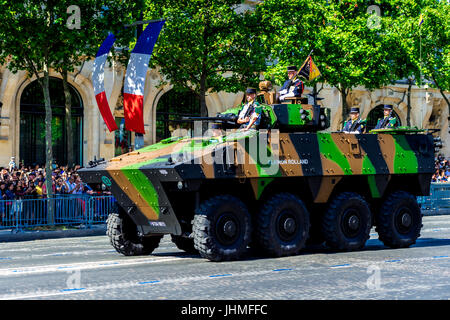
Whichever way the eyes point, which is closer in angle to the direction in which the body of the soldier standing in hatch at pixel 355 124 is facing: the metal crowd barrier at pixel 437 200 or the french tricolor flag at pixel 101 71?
the french tricolor flag

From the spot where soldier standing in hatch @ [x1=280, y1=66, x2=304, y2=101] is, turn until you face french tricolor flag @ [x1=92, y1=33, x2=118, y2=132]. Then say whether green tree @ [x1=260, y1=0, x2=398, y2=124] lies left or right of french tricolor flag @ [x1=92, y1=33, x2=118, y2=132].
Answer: right

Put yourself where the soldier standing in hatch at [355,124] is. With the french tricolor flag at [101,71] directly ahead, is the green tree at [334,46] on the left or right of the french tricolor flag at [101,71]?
right

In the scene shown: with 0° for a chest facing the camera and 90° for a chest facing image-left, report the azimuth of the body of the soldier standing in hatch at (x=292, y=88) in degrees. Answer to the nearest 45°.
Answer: approximately 45°

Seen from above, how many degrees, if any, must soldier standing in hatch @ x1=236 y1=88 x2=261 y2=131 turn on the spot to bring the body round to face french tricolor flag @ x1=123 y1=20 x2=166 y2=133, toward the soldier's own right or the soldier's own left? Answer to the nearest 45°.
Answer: approximately 90° to the soldier's own right

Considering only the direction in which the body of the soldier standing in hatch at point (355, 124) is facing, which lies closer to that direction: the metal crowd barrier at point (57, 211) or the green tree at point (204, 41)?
the metal crowd barrier

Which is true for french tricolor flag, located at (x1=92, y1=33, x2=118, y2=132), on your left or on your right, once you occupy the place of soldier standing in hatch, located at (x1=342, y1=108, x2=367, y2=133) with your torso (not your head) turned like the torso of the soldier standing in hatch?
on your right

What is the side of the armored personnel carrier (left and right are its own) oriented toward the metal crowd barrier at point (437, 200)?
back

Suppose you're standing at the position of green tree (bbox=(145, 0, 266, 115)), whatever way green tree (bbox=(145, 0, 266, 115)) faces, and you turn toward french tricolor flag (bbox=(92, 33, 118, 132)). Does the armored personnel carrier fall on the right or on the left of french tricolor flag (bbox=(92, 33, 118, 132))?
left
